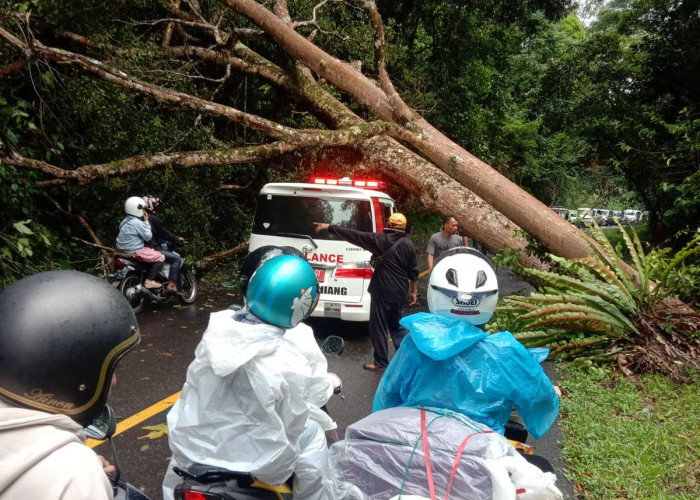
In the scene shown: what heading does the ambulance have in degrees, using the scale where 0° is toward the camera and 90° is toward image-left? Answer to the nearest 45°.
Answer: approximately 180°

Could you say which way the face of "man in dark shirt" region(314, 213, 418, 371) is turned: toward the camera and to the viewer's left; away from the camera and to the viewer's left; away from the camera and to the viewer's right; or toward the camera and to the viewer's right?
away from the camera and to the viewer's left

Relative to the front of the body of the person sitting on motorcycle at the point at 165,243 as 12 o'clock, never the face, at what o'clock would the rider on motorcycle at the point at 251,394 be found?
The rider on motorcycle is roughly at 3 o'clock from the person sitting on motorcycle.

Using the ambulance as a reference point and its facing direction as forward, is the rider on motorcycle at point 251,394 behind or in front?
behind

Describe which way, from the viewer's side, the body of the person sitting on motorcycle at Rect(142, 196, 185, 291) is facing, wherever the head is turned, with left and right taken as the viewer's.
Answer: facing to the right of the viewer

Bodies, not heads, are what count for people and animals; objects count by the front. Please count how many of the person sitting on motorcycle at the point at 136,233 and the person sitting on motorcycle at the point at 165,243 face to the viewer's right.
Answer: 2

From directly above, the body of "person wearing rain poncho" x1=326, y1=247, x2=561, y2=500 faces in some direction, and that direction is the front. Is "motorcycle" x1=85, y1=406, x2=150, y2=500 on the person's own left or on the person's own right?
on the person's own left

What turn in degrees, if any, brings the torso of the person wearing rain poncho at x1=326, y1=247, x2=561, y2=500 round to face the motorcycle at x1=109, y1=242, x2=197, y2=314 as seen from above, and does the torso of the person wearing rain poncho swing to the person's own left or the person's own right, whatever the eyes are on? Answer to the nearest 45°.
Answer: approximately 45° to the person's own left

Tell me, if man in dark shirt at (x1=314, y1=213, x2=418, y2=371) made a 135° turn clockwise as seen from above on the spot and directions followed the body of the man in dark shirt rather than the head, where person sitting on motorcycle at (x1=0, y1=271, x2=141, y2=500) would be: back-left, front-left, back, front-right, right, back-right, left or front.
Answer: right

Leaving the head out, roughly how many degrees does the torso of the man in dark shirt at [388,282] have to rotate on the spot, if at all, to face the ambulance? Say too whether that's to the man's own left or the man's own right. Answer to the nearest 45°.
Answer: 0° — they already face it

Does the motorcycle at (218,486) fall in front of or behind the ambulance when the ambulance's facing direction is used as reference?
behind

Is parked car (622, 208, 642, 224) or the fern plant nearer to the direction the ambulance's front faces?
the parked car

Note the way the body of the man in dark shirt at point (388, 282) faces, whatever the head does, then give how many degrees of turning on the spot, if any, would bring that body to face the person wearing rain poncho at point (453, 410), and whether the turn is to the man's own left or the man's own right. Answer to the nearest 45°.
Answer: approximately 135° to the man's own left
